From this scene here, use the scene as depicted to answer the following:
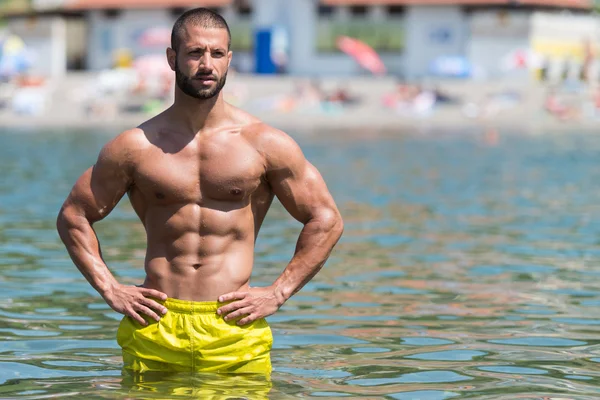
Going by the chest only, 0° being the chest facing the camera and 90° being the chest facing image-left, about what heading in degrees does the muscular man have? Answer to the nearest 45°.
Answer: approximately 0°
